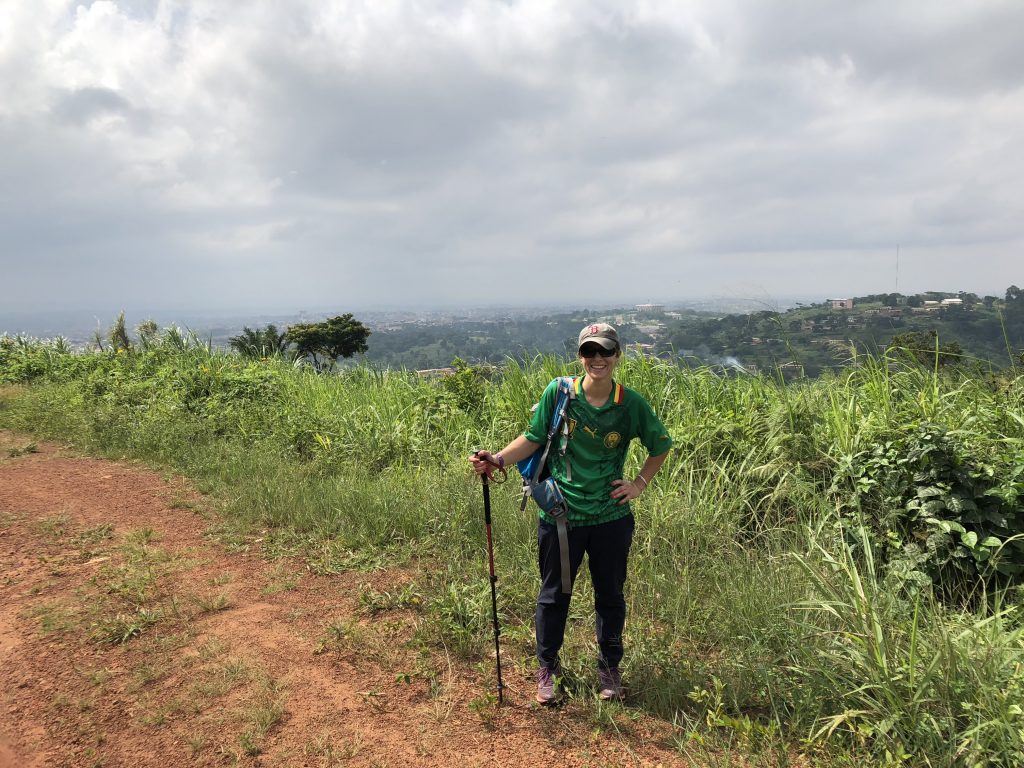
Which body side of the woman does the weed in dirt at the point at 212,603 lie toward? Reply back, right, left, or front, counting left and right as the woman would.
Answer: right

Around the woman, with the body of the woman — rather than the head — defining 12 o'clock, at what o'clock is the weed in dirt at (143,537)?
The weed in dirt is roughly at 4 o'clock from the woman.

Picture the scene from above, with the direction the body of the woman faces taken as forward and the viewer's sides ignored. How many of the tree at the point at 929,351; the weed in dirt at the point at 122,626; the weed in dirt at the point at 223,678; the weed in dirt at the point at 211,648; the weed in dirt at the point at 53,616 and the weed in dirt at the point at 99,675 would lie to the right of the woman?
5

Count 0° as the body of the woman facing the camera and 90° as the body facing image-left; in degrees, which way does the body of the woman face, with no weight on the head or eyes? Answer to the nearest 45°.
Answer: approximately 0°

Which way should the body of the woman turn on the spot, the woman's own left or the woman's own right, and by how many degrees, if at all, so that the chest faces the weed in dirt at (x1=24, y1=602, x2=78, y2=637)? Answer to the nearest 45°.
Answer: approximately 90° to the woman's own right

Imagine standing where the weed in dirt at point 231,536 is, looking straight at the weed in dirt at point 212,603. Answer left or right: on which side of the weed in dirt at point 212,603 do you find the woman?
left

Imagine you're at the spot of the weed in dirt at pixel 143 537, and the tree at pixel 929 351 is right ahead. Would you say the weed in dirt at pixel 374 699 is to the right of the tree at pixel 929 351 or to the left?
right

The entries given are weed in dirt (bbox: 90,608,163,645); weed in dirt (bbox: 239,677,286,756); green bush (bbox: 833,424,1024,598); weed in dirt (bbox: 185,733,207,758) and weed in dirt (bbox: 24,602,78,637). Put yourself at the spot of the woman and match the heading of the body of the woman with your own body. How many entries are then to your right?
4

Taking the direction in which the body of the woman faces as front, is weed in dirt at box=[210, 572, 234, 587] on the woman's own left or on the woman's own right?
on the woman's own right

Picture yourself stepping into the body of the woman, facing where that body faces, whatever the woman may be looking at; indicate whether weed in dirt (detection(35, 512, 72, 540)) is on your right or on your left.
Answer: on your right

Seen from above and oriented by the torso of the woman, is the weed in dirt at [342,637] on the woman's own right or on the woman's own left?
on the woman's own right

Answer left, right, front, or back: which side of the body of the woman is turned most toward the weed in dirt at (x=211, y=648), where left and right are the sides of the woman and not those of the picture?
right

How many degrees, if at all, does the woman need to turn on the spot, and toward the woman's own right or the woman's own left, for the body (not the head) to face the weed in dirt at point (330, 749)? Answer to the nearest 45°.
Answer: approximately 90° to the woman's own right

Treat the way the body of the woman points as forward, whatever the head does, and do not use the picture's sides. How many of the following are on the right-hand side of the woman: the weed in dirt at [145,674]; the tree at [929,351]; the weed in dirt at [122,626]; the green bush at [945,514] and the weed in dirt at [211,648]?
3
